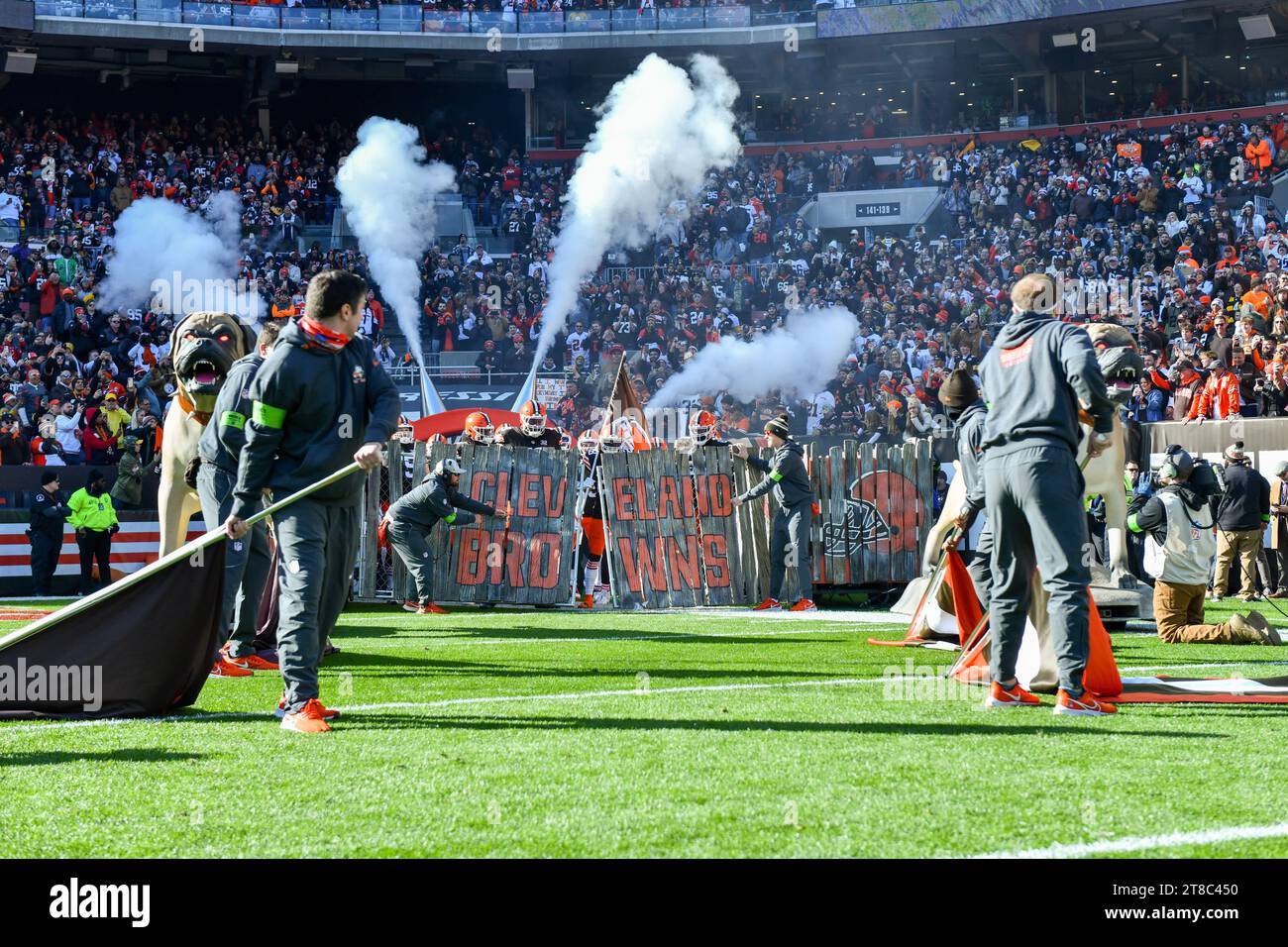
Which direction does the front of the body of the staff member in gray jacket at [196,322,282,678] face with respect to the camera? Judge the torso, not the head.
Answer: to the viewer's right

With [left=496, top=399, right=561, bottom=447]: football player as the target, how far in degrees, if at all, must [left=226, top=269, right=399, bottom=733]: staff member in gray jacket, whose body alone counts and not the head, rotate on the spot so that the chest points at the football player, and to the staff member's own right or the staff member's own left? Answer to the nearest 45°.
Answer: approximately 135° to the staff member's own left

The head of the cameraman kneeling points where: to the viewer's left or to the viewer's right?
to the viewer's left

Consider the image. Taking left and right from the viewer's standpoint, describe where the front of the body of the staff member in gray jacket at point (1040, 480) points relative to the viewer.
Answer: facing away from the viewer and to the right of the viewer

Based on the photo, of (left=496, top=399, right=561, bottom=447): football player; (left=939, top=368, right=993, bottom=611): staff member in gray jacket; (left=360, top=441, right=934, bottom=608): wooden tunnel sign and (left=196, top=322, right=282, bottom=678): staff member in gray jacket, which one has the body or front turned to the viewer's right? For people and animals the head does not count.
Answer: (left=196, top=322, right=282, bottom=678): staff member in gray jacket

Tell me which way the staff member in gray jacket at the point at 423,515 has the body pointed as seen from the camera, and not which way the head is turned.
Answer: to the viewer's right

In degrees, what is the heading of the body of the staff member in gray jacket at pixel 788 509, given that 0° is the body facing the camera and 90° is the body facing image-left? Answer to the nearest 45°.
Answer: approximately 90°

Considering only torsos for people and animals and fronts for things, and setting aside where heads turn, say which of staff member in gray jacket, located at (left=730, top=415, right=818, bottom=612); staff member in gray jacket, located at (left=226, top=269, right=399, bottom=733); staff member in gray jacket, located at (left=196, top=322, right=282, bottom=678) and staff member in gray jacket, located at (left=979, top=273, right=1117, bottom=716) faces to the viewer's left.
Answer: staff member in gray jacket, located at (left=730, top=415, right=818, bottom=612)
